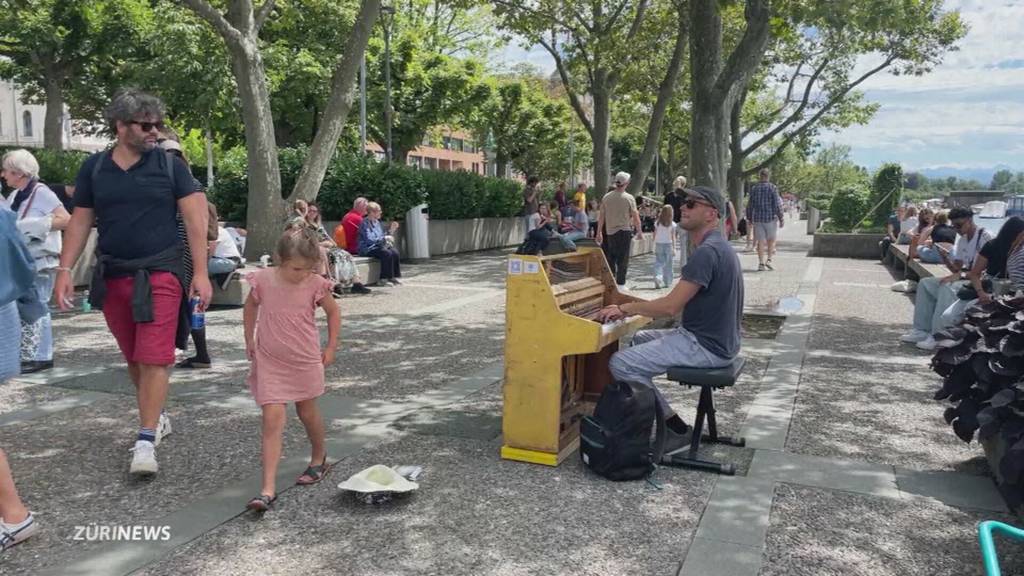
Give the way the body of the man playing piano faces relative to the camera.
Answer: to the viewer's left

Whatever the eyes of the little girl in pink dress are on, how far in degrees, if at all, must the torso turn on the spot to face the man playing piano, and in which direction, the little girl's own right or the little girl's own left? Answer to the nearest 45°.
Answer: approximately 90° to the little girl's own left

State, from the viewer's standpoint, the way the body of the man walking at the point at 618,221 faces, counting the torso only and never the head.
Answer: away from the camera

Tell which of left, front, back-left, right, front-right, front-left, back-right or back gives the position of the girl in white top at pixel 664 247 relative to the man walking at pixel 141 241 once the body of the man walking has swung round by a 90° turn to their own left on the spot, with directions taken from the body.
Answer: front-left

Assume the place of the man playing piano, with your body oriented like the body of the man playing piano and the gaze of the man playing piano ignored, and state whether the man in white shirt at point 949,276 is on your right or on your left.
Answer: on your right

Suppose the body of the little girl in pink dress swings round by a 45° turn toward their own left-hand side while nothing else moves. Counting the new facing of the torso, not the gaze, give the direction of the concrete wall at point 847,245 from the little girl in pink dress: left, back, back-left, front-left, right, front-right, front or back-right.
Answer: left

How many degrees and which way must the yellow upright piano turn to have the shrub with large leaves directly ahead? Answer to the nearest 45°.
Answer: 0° — it already faces it

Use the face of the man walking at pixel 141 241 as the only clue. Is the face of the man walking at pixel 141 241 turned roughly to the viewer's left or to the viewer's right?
to the viewer's right

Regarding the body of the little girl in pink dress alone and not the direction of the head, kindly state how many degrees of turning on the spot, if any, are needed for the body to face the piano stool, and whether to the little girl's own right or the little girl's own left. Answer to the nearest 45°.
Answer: approximately 90° to the little girl's own left

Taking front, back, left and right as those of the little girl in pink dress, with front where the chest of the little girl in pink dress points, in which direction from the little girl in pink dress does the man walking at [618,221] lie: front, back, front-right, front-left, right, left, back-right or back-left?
back-left

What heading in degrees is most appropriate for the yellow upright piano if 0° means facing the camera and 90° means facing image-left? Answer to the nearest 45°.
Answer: approximately 270°

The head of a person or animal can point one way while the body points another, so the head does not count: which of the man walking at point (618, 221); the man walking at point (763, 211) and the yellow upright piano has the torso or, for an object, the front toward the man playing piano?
the yellow upright piano
